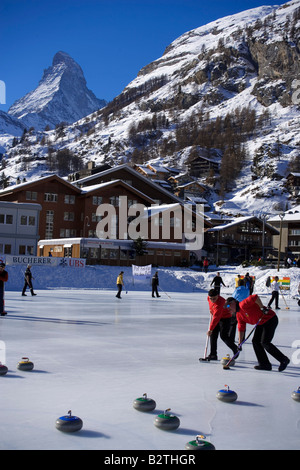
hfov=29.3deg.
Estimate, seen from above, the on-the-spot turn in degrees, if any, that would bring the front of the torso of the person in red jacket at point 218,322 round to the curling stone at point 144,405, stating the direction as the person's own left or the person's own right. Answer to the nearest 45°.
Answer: approximately 45° to the person's own left

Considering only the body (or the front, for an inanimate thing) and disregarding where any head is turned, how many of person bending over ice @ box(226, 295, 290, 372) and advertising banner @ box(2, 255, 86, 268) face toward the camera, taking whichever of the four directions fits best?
1

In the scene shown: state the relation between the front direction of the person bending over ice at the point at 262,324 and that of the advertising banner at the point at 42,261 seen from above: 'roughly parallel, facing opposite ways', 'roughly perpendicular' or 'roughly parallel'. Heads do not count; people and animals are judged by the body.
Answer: roughly perpendicular

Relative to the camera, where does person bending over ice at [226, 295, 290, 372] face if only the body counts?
to the viewer's left

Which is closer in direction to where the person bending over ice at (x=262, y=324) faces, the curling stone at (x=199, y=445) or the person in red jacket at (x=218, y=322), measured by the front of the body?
the person in red jacket

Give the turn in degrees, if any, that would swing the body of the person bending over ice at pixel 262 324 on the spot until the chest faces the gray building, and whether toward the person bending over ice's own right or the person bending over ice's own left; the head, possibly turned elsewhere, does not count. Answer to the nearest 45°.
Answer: approximately 45° to the person bending over ice's own right

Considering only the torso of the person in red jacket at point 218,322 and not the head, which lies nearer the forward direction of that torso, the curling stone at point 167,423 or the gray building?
the curling stone
